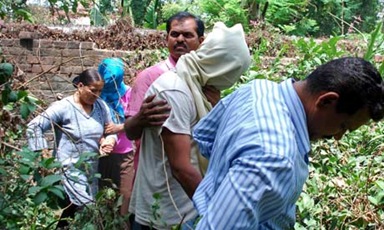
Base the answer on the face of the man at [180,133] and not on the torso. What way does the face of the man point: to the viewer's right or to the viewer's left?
to the viewer's right

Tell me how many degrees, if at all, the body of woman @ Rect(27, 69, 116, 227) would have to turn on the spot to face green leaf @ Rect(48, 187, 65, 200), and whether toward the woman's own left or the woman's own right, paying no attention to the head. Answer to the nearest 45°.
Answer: approximately 45° to the woman's own right

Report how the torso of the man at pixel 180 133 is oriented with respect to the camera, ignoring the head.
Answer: to the viewer's right

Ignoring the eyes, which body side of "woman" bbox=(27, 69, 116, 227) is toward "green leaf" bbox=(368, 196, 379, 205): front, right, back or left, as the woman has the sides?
front

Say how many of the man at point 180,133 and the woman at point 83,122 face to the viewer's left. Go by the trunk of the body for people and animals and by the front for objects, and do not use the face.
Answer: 0

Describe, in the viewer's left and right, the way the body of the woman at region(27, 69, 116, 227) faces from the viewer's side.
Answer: facing the viewer and to the right of the viewer

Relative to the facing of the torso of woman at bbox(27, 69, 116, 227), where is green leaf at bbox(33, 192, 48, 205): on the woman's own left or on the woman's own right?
on the woman's own right
